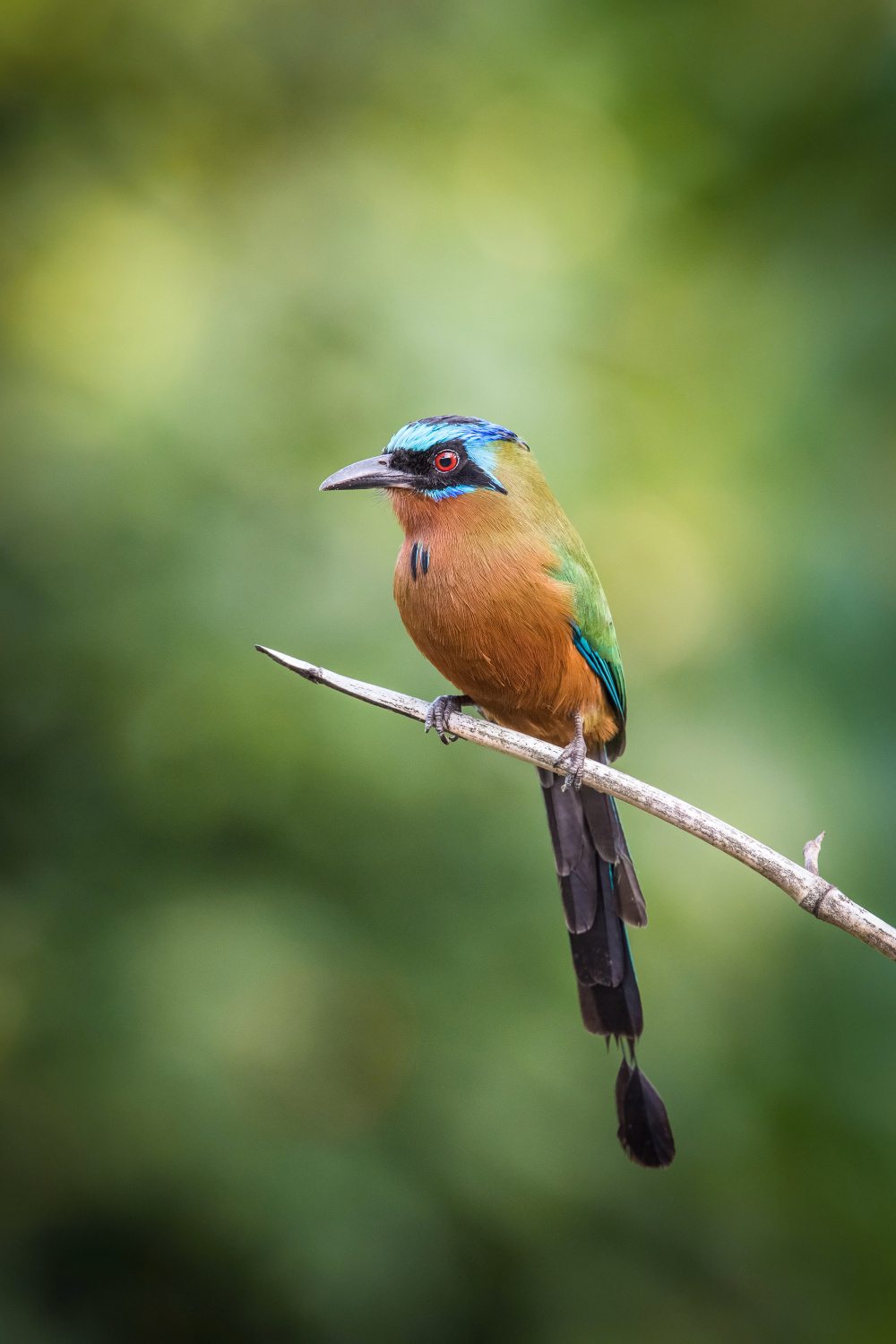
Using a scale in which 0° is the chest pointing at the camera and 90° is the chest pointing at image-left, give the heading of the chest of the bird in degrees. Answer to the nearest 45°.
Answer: approximately 45°
